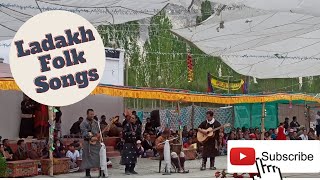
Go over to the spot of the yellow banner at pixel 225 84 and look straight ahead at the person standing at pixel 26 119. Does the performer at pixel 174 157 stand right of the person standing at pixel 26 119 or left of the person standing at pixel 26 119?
left

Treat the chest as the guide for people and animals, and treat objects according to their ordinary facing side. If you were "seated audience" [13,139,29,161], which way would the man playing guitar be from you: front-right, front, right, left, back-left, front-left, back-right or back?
front-left

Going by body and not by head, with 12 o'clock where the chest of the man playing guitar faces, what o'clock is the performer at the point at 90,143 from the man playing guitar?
The performer is roughly at 2 o'clock from the man playing guitar.

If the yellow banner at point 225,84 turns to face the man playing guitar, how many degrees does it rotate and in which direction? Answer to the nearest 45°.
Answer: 0° — it already faces them

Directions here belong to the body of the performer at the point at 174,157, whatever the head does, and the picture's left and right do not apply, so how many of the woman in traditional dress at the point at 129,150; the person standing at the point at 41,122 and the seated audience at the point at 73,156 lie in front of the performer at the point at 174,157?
0

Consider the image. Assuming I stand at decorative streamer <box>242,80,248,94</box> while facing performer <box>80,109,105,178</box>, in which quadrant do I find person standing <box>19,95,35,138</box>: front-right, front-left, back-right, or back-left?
front-right

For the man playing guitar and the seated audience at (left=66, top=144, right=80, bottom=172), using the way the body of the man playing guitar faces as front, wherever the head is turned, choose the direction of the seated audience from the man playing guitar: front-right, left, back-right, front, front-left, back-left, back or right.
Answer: right

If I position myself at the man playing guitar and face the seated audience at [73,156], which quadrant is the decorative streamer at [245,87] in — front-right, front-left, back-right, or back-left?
back-right

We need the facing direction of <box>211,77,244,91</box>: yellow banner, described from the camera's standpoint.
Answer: facing the viewer

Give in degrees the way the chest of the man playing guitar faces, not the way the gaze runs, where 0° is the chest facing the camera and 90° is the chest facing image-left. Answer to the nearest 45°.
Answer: approximately 0°

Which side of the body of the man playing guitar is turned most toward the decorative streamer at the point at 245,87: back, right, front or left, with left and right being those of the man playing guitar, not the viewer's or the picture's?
back

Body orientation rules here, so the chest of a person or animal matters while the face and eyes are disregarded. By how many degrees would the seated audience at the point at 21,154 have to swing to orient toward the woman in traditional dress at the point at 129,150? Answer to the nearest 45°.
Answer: approximately 45° to their left

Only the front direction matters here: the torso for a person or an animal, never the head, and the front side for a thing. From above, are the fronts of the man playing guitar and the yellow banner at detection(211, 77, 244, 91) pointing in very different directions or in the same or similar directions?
same or similar directions
